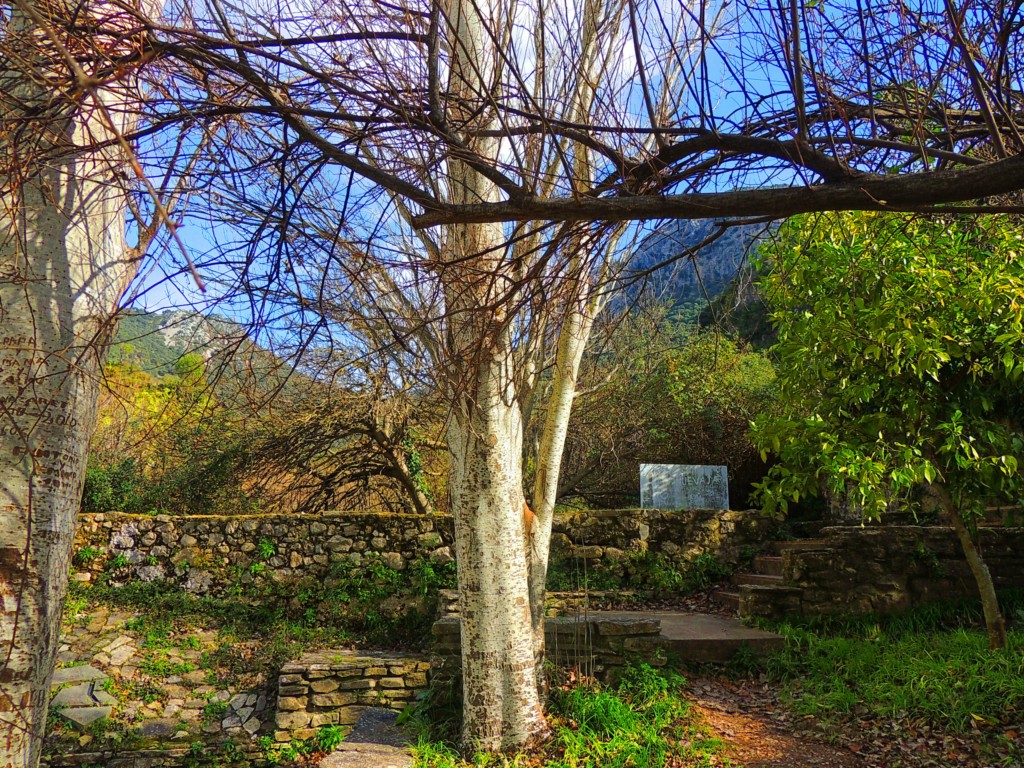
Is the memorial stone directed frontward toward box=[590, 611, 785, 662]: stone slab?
yes

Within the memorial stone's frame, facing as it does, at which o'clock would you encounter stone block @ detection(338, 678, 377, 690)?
The stone block is roughly at 1 o'clock from the memorial stone.

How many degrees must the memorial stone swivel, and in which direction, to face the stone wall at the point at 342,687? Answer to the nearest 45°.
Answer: approximately 45° to its right

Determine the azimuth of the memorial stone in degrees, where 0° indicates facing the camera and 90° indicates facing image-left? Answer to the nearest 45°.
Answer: approximately 0°

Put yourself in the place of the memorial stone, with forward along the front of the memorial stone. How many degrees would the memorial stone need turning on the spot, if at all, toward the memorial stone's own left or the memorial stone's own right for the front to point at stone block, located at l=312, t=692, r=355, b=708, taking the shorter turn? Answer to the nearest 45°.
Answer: approximately 45° to the memorial stone's own right

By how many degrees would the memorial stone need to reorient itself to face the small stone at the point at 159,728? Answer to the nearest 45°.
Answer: approximately 45° to its right
